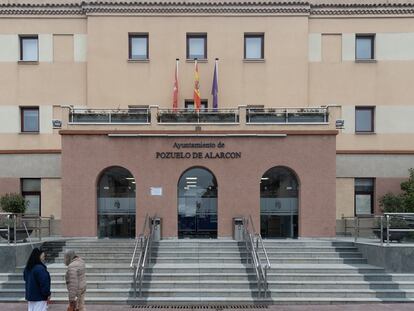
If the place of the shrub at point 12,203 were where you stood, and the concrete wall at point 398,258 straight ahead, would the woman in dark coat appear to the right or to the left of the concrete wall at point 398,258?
right

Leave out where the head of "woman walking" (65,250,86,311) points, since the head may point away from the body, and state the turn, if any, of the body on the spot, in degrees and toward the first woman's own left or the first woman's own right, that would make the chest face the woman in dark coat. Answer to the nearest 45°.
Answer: approximately 45° to the first woman's own left

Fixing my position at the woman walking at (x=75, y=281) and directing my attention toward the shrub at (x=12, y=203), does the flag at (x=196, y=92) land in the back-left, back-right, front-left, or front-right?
front-right

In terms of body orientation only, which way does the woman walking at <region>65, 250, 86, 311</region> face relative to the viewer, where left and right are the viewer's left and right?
facing to the left of the viewer

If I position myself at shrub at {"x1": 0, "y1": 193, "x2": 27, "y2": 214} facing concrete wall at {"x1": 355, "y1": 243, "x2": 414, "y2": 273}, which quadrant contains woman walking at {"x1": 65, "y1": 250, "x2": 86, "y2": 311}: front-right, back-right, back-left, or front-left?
front-right

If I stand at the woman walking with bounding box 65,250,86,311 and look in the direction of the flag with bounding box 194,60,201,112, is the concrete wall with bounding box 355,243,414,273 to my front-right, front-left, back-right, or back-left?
front-right
